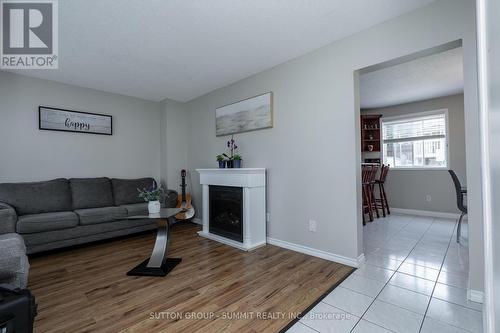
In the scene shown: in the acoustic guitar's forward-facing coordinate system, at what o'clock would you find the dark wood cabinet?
The dark wood cabinet is roughly at 9 o'clock from the acoustic guitar.

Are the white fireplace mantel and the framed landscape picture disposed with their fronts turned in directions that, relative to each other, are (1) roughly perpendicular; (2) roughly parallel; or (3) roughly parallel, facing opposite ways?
roughly parallel

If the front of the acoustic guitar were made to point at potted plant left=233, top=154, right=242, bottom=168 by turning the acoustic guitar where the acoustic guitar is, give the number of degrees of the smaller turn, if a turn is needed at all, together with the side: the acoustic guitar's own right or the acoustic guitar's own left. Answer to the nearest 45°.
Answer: approximately 45° to the acoustic guitar's own left

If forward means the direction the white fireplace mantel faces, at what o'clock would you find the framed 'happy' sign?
The framed 'happy' sign is roughly at 2 o'clock from the white fireplace mantel.

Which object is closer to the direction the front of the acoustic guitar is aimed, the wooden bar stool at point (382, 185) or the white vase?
the white vase

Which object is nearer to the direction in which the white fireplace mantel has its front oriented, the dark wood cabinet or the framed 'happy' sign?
the framed 'happy' sign

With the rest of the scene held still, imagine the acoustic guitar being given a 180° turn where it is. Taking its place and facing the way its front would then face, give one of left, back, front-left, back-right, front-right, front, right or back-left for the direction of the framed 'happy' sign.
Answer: left

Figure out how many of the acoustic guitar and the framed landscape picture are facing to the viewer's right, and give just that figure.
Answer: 0

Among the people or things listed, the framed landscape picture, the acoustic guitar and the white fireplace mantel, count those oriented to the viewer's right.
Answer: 0

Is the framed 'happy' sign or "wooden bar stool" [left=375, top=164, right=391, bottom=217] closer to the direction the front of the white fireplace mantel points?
the framed 'happy' sign

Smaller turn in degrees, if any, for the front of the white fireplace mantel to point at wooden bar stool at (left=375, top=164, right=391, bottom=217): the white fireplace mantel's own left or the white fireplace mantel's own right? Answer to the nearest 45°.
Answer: approximately 180°

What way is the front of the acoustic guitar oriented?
toward the camera

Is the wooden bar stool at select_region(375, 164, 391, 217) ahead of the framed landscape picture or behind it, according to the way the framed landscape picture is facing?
behind

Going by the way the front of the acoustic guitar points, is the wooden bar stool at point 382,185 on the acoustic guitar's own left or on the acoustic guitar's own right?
on the acoustic guitar's own left

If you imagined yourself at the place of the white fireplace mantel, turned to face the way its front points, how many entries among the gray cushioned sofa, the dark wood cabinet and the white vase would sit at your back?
1

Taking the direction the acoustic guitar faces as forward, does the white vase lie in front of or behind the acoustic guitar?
in front
